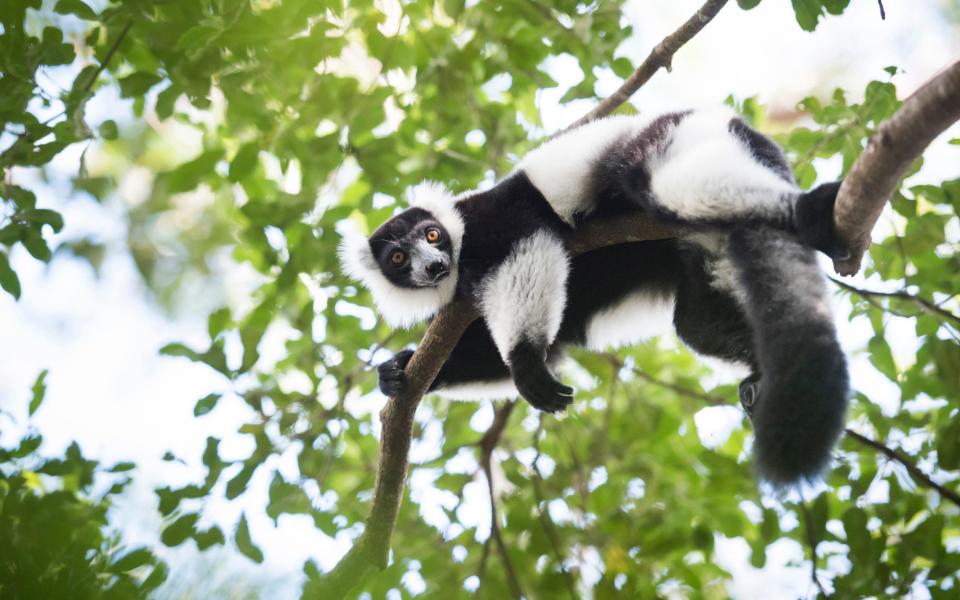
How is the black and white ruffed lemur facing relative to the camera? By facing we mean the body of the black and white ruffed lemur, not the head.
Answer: to the viewer's left

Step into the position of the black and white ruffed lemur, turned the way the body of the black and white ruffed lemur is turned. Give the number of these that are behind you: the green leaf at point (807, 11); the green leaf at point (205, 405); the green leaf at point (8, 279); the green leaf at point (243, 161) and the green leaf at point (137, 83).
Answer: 1

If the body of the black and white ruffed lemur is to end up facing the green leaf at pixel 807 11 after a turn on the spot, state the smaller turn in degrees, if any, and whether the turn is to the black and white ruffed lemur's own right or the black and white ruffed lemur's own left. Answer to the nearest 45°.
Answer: approximately 180°

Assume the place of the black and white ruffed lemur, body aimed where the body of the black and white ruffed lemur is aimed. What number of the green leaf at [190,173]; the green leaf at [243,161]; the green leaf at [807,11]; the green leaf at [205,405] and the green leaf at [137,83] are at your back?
1

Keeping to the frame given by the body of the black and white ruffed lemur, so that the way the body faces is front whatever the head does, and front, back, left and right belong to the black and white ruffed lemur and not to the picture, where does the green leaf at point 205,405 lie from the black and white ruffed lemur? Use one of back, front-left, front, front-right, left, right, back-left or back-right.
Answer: front

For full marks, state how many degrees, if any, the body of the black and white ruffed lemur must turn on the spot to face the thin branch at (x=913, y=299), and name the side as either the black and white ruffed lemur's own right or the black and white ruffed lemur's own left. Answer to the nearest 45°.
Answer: approximately 180°

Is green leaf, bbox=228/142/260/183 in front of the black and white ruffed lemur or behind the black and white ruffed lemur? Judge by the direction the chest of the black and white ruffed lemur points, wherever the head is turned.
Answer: in front

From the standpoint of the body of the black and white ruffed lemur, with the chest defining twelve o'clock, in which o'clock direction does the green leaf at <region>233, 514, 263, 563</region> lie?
The green leaf is roughly at 12 o'clock from the black and white ruffed lemur.

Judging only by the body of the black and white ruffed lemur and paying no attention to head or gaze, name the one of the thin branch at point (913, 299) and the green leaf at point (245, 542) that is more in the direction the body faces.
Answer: the green leaf

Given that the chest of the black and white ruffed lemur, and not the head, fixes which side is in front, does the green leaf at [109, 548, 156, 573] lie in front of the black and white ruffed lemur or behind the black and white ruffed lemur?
in front
